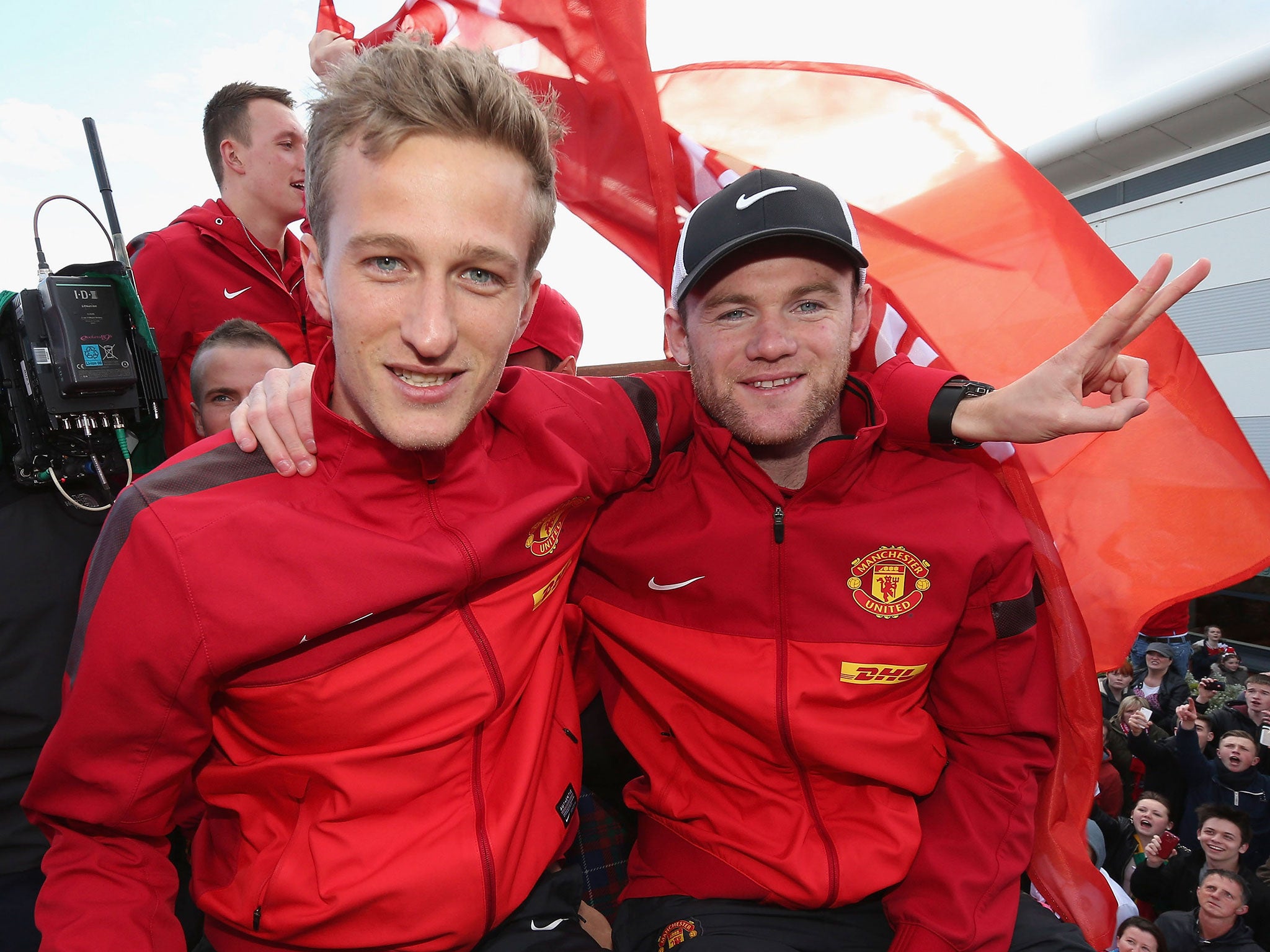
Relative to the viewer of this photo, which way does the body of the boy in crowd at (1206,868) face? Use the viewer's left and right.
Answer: facing the viewer and to the left of the viewer

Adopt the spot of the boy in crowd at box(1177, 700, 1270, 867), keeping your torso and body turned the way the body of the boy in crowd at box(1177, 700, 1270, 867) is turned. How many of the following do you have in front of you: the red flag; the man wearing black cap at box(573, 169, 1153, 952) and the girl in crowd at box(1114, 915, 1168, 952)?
3

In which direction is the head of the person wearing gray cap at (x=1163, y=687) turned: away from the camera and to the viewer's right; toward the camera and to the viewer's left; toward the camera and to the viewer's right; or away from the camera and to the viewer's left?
toward the camera and to the viewer's left

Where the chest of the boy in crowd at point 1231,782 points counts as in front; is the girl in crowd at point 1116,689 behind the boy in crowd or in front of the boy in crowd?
behind

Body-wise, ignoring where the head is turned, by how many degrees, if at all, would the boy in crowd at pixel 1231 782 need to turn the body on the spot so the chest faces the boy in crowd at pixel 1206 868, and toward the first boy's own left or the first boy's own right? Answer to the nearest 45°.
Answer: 0° — they already face them

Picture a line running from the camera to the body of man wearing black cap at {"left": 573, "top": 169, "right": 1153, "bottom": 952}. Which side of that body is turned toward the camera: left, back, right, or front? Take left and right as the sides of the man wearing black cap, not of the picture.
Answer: front

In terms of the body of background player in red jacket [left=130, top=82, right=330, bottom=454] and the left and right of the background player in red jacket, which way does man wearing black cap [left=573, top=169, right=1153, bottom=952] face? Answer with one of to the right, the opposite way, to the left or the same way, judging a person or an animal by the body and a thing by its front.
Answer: to the right

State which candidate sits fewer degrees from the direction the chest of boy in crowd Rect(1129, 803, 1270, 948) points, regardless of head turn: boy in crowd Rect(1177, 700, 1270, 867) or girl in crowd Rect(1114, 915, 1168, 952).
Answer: the girl in crowd

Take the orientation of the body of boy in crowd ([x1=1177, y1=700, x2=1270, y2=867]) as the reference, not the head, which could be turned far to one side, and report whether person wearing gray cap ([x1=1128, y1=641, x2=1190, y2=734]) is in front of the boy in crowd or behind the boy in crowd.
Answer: behind

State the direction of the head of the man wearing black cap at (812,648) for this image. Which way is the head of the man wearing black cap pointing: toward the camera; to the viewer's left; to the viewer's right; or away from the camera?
toward the camera

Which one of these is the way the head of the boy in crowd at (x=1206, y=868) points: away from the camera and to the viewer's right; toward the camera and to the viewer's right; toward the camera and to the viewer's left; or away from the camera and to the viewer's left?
toward the camera and to the viewer's left

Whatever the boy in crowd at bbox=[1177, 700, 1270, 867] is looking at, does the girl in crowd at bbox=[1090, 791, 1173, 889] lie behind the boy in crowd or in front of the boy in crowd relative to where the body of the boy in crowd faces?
in front

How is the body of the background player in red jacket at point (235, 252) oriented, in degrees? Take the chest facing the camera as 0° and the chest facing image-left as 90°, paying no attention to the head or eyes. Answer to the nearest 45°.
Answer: approximately 315°

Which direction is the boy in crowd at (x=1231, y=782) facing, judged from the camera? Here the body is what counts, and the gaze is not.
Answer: toward the camera

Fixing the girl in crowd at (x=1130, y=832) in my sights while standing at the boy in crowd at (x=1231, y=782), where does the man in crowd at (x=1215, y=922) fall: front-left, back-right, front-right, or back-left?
front-left
